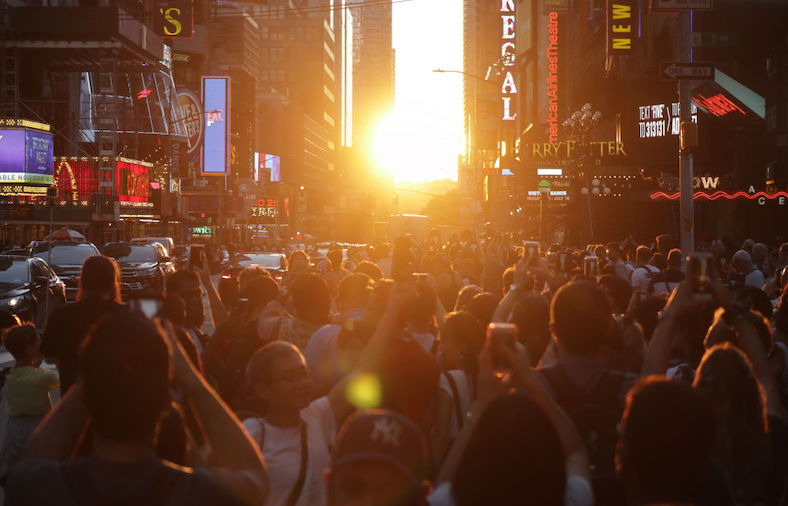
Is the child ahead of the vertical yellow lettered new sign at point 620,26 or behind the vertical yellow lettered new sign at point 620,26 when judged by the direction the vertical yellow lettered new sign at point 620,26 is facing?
ahead

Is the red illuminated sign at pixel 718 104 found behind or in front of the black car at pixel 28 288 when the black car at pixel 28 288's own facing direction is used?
behind

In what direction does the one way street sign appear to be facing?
toward the camera

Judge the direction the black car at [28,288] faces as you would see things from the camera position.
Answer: facing the viewer and to the left of the viewer

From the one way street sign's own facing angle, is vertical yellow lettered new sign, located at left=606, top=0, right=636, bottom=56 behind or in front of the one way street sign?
behind

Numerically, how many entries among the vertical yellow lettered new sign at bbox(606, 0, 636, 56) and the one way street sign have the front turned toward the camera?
2

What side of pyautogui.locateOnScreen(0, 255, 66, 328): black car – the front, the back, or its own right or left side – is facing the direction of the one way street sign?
left

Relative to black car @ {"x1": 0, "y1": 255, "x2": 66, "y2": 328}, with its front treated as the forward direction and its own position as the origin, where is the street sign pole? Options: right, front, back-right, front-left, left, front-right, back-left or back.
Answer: left

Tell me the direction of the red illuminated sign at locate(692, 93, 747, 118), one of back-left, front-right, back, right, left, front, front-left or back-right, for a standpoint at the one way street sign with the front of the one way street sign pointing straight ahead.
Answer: back

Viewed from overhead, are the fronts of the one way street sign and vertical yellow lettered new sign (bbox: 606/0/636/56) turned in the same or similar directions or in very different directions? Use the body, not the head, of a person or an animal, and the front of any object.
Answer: same or similar directions

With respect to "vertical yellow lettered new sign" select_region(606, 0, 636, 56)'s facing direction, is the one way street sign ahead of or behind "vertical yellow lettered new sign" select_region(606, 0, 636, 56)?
ahead

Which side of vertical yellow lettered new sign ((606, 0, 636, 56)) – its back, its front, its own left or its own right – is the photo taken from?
front
